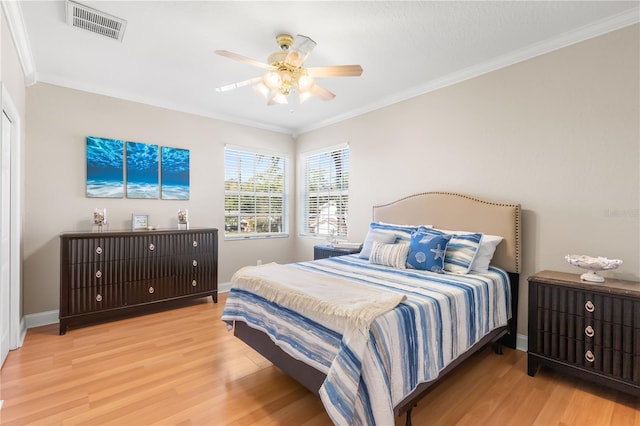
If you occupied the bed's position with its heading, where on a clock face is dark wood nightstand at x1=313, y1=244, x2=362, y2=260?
The dark wood nightstand is roughly at 4 o'clock from the bed.

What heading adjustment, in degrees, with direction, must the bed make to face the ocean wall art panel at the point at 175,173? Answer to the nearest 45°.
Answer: approximately 90° to its right

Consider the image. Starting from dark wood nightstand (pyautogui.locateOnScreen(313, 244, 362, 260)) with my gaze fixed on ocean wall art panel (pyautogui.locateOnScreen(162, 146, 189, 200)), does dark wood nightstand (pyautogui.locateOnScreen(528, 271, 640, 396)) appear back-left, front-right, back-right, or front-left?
back-left

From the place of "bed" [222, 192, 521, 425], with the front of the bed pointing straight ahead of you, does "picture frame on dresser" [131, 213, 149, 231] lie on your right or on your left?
on your right

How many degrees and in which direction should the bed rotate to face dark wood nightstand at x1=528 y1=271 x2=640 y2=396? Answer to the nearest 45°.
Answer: approximately 135° to its left

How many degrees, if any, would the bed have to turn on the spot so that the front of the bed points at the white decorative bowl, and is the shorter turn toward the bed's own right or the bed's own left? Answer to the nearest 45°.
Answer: approximately 135° to the bed's own left

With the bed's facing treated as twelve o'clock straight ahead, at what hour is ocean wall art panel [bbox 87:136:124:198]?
The ocean wall art panel is roughly at 2 o'clock from the bed.

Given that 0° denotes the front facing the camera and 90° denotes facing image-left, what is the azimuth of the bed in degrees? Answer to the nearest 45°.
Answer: approximately 45°

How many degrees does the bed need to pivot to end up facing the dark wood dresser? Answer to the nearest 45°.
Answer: approximately 45° to its right

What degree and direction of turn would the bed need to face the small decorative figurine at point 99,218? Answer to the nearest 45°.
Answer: approximately 45° to its right
